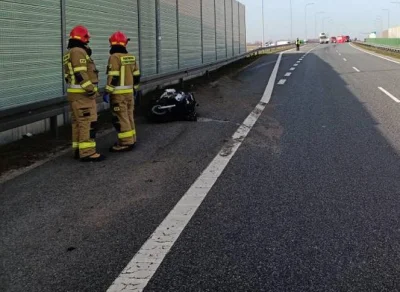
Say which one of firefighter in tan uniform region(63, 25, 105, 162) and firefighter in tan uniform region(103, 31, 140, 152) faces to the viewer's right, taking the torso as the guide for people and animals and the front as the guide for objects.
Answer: firefighter in tan uniform region(63, 25, 105, 162)

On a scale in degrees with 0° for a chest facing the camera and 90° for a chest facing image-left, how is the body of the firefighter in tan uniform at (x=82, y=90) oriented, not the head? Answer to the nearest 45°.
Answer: approximately 270°

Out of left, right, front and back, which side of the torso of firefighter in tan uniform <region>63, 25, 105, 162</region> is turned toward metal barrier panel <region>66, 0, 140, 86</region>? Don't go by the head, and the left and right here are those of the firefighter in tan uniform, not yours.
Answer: left

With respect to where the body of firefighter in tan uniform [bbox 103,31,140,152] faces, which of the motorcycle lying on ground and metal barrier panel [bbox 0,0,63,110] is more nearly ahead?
the metal barrier panel
